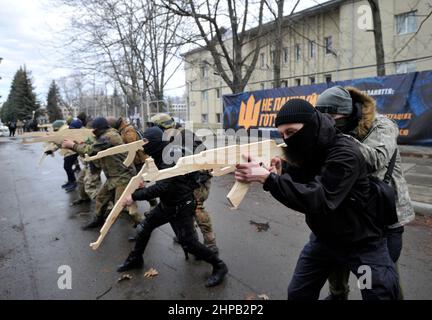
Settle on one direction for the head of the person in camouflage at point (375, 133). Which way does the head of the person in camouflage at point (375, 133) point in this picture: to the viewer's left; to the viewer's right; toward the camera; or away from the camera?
to the viewer's left

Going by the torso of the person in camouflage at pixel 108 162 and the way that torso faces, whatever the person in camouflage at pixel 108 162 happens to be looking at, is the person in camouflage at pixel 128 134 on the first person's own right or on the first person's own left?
on the first person's own right

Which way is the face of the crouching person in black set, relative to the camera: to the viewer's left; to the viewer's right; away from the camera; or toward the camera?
to the viewer's left

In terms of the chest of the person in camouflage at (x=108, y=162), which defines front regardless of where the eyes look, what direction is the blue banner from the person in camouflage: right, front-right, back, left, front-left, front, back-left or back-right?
back

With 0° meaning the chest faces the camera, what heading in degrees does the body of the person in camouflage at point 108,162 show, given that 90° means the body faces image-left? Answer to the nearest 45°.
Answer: approximately 90°

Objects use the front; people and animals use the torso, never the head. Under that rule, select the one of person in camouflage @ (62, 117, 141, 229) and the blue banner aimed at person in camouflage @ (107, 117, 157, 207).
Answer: the blue banner

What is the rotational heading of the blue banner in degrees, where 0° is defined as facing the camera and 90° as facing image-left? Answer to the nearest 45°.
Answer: approximately 45°

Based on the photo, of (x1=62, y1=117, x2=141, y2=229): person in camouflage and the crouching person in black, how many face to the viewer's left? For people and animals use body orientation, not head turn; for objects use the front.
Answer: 2

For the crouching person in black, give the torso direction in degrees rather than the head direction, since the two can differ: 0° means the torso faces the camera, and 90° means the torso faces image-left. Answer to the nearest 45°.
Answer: approximately 90°

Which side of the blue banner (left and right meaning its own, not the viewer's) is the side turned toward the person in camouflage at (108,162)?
front
